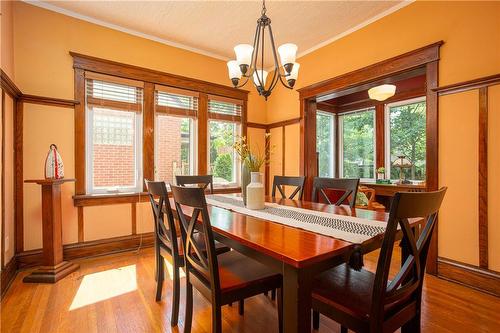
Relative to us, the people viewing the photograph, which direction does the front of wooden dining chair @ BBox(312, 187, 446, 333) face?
facing away from the viewer and to the left of the viewer

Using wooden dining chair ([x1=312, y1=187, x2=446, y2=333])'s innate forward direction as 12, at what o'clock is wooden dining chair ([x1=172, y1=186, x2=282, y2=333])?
wooden dining chair ([x1=172, y1=186, x2=282, y2=333]) is roughly at 10 o'clock from wooden dining chair ([x1=312, y1=187, x2=446, y2=333]).

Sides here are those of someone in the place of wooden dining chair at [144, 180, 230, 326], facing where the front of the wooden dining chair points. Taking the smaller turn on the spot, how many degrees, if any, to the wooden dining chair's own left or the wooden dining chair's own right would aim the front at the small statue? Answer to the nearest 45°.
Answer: approximately 90° to the wooden dining chair's own left

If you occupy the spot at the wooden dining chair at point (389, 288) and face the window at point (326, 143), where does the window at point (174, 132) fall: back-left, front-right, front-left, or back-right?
front-left

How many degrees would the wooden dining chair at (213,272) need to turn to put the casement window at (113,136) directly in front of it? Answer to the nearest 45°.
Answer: approximately 90° to its left

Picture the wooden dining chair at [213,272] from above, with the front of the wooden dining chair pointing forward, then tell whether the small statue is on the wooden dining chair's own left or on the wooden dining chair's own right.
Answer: on the wooden dining chair's own left

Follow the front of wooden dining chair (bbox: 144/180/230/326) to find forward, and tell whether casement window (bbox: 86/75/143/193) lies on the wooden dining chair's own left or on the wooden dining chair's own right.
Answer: on the wooden dining chair's own left

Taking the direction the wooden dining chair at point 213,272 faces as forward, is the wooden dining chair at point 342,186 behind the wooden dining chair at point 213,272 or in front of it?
in front

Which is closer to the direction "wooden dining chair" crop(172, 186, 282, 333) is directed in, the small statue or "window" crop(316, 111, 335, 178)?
the window

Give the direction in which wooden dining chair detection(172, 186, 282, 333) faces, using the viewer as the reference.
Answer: facing away from the viewer and to the right of the viewer

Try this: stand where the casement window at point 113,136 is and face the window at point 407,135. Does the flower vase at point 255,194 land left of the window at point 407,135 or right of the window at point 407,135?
right

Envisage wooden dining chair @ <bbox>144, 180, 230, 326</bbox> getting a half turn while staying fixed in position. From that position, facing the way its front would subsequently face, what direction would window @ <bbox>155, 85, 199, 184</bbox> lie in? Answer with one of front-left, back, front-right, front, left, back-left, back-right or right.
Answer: back-right

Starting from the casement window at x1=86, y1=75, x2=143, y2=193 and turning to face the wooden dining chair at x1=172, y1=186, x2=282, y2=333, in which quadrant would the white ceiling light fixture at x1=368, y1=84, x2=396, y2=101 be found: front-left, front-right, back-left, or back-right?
front-left

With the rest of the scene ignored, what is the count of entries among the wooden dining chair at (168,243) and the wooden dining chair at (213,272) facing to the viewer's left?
0

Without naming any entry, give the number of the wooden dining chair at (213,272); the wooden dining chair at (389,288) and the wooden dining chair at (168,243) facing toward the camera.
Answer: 0

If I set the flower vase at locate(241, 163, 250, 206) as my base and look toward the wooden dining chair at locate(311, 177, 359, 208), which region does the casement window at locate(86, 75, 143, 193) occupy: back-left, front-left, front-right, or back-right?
back-left

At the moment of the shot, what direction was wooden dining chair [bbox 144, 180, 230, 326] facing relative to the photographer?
facing away from the viewer and to the right of the viewer

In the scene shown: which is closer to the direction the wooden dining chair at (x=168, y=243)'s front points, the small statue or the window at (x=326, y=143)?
the window
